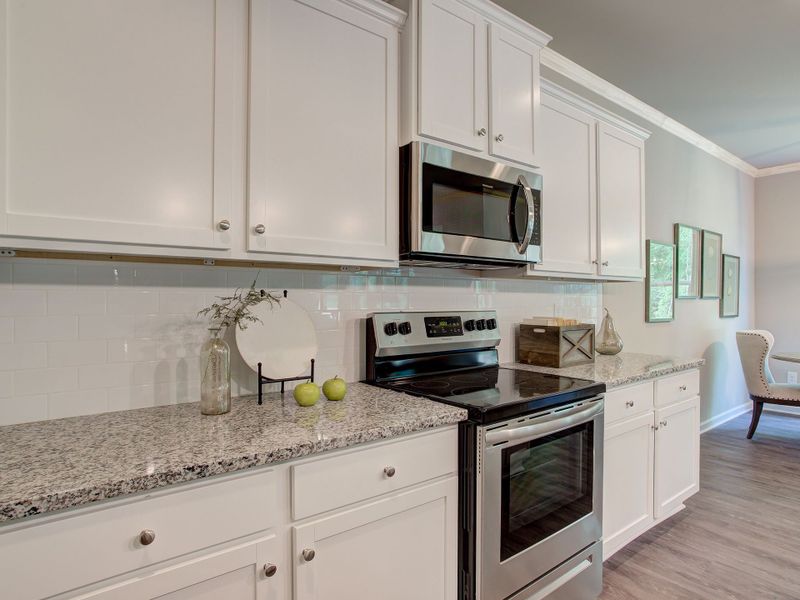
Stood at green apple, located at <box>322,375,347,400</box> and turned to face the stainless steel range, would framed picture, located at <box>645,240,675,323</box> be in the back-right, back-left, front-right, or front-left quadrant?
front-left

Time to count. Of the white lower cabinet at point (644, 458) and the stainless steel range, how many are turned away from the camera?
0

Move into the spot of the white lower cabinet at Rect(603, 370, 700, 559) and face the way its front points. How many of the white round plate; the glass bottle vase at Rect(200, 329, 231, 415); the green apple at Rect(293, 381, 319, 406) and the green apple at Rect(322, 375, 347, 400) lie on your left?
0

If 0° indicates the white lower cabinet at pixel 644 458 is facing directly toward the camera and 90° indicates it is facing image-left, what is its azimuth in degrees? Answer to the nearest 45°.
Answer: approximately 315°

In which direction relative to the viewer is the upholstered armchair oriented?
to the viewer's right

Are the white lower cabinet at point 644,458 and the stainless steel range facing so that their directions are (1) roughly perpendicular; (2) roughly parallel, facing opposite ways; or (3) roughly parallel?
roughly parallel

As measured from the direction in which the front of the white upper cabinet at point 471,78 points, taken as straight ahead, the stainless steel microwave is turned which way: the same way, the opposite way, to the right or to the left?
the same way

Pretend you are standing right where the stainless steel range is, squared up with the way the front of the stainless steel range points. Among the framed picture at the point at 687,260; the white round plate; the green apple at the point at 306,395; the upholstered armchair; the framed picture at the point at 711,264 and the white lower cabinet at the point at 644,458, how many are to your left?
4

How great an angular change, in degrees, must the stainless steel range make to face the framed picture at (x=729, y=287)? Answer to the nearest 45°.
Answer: approximately 90° to its left

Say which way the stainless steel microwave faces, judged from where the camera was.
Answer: facing the viewer and to the right of the viewer

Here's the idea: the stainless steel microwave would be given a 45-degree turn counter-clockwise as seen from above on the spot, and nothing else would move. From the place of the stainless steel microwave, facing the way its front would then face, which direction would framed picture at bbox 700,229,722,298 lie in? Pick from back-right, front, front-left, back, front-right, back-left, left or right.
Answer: front-left

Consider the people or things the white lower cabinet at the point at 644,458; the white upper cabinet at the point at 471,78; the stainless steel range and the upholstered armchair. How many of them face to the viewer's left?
0

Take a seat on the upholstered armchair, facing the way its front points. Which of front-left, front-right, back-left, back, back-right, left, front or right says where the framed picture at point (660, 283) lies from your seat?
back-right

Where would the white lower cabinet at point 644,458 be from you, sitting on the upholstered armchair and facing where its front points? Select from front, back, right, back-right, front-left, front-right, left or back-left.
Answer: right

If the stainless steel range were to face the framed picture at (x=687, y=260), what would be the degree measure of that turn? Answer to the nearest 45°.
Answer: approximately 90° to its left

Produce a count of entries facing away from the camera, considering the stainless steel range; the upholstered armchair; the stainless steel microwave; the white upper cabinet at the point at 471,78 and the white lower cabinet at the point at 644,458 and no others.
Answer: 0

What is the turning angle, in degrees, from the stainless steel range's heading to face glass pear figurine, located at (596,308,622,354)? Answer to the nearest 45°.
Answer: approximately 90° to its left

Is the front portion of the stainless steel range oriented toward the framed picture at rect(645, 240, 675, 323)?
no

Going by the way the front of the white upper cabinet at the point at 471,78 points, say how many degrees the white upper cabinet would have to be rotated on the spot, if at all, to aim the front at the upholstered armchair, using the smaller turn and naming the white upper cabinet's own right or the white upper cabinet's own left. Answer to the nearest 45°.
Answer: approximately 90° to the white upper cabinet's own left
